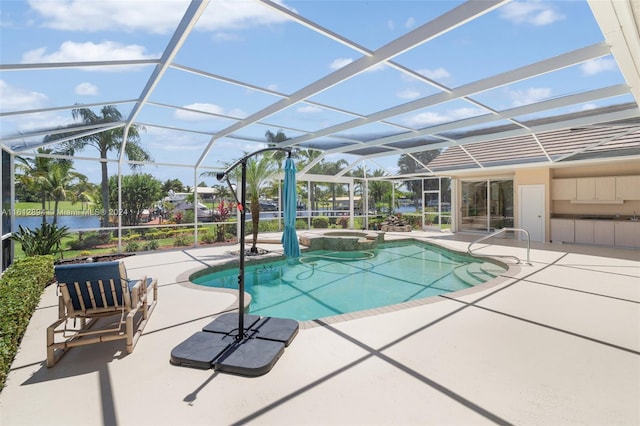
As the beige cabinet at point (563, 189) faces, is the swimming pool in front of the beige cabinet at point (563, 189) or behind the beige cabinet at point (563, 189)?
in front

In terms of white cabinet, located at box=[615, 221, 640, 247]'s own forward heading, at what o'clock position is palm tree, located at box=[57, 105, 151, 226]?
The palm tree is roughly at 2 o'clock from the white cabinet.

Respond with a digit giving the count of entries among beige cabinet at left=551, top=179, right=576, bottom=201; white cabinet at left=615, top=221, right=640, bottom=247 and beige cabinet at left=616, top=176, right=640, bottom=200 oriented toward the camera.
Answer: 3

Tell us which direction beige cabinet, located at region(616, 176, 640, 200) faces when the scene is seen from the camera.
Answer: facing the viewer

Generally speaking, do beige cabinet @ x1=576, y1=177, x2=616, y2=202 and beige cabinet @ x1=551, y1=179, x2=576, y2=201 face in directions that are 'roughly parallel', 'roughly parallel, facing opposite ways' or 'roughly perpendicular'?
roughly parallel

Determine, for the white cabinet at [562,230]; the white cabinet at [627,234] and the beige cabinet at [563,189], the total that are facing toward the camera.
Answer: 3

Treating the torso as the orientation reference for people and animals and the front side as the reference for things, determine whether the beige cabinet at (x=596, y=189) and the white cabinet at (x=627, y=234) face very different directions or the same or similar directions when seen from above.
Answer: same or similar directions

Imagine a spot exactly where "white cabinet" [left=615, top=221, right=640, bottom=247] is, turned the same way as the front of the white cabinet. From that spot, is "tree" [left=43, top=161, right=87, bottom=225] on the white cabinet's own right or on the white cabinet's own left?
on the white cabinet's own right

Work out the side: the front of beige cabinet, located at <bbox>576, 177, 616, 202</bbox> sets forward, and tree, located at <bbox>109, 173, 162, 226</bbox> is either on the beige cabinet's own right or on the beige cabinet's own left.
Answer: on the beige cabinet's own right

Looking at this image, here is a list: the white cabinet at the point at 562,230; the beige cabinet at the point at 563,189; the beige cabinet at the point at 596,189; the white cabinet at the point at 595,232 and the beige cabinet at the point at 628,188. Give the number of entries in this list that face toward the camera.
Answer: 5

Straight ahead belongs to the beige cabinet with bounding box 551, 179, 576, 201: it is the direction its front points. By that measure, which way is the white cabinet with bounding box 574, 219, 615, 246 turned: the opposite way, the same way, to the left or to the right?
the same way

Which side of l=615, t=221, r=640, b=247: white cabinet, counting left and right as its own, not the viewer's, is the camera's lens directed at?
front
